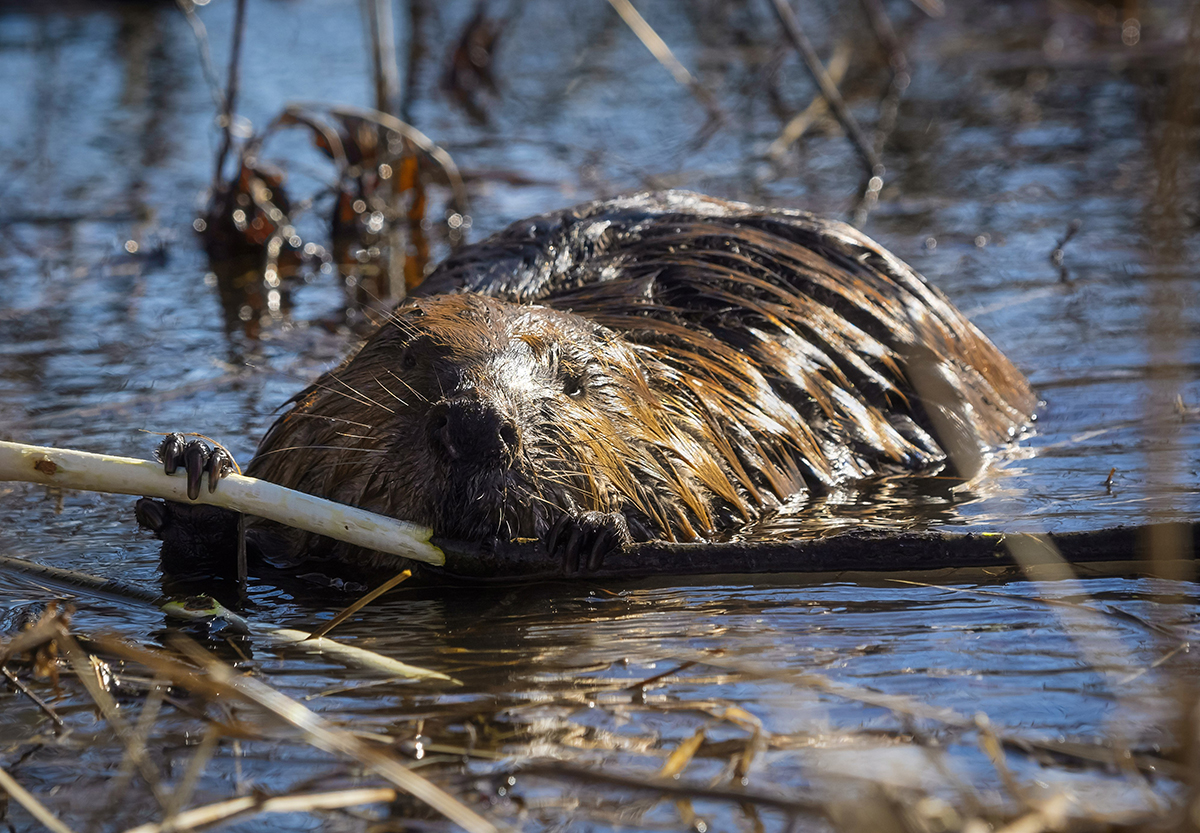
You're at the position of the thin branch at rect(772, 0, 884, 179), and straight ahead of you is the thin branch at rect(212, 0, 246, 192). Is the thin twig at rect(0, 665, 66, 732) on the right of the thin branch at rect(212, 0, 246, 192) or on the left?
left

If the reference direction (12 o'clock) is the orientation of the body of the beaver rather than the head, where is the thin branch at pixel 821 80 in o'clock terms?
The thin branch is roughly at 5 o'clock from the beaver.

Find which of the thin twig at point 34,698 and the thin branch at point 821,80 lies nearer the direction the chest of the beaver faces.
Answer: the thin twig

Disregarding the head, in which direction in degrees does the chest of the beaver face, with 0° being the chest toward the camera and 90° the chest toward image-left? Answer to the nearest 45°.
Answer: approximately 45°

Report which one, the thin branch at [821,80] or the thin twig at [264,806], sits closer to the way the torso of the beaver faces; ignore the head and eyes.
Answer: the thin twig

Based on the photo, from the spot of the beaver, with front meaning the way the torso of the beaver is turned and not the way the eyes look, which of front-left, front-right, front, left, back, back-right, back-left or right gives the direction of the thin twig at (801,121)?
back-right

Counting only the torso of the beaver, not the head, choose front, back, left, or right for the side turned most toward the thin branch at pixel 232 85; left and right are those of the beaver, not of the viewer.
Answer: right

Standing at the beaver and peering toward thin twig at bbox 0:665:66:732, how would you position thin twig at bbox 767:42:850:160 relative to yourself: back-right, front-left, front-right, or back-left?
back-right
